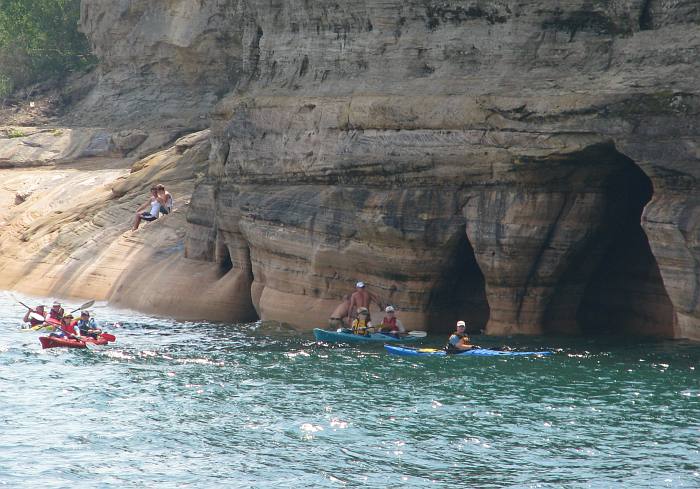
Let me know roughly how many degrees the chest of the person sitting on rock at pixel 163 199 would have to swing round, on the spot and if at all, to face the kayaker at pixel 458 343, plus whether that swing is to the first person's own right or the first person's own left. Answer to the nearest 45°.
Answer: approximately 90° to the first person's own left

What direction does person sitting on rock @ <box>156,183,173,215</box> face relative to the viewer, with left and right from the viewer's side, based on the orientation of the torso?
facing the viewer and to the left of the viewer

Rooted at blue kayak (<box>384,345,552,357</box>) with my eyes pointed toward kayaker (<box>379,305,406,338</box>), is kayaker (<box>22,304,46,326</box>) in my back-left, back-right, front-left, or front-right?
front-left

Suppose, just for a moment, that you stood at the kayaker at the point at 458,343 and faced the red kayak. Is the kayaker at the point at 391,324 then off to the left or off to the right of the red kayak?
right

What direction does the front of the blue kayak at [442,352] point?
to the viewer's left

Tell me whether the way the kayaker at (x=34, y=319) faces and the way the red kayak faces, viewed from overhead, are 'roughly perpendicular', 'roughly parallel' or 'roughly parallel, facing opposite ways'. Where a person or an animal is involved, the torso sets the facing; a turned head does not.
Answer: roughly parallel

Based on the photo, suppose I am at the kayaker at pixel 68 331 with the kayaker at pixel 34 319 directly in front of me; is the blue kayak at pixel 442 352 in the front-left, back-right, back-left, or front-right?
back-right

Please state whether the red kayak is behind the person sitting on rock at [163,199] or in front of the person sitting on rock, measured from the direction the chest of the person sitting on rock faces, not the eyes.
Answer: in front
